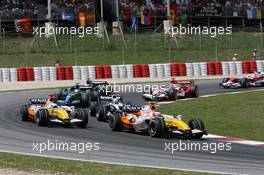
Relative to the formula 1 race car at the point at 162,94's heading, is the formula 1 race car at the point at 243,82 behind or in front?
behind

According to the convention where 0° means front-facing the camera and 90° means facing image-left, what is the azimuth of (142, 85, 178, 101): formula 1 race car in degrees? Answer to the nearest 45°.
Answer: approximately 45°

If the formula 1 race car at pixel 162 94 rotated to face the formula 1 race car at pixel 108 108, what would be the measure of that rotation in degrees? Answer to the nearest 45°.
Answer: approximately 45° to its left

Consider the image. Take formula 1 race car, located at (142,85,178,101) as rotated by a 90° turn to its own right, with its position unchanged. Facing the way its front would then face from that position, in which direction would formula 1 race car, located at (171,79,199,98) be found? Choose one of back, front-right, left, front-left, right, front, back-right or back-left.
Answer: right

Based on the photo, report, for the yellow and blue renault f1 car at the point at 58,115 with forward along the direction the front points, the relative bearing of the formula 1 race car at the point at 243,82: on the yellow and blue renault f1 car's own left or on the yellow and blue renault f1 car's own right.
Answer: on the yellow and blue renault f1 car's own left

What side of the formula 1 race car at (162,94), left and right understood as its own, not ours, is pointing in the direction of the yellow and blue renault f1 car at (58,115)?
front

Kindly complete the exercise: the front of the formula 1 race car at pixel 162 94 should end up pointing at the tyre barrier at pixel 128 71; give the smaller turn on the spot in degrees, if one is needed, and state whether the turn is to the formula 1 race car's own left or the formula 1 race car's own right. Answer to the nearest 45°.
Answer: approximately 135° to the formula 1 race car's own right
